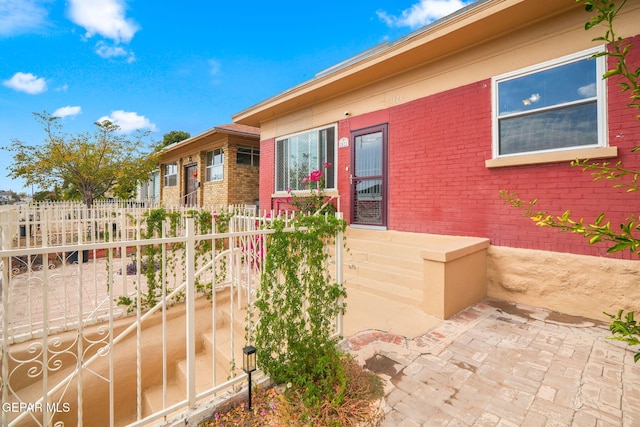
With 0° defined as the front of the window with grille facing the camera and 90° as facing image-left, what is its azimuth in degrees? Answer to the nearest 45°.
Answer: approximately 45°

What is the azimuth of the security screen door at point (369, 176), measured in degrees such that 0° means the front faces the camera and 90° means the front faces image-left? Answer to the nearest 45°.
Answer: approximately 45°

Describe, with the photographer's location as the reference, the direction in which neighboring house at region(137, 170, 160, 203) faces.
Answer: facing the viewer and to the left of the viewer

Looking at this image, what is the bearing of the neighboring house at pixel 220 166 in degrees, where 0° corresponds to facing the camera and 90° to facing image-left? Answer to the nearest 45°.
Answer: approximately 45°

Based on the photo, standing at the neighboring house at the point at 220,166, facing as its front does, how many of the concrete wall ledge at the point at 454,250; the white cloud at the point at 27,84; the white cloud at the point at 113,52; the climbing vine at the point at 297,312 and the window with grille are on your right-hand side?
2

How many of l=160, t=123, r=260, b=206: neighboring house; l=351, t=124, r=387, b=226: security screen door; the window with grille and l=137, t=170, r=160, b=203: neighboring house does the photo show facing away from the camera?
0

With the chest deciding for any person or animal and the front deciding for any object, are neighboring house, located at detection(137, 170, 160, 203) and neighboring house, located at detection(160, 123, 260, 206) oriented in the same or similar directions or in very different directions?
same or similar directions

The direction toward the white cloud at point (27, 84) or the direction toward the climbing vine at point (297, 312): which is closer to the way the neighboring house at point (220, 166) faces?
the climbing vine

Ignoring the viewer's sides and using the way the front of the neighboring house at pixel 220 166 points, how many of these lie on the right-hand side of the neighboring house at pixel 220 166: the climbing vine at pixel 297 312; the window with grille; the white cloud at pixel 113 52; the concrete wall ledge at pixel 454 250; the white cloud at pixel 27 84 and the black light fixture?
2

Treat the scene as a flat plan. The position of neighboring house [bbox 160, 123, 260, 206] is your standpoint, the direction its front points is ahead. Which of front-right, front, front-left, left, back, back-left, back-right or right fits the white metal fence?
front-left

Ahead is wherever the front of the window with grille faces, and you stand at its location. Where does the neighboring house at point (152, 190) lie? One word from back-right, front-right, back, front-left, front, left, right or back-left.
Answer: right

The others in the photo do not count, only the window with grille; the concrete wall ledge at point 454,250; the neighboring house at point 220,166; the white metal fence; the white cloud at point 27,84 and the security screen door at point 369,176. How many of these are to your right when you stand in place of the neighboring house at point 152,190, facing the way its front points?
1

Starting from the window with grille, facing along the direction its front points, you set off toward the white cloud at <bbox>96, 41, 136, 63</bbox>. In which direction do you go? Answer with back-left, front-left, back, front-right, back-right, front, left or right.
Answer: right

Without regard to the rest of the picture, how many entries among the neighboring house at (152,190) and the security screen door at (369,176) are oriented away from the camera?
0

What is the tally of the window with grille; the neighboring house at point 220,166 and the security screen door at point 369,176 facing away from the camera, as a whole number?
0
